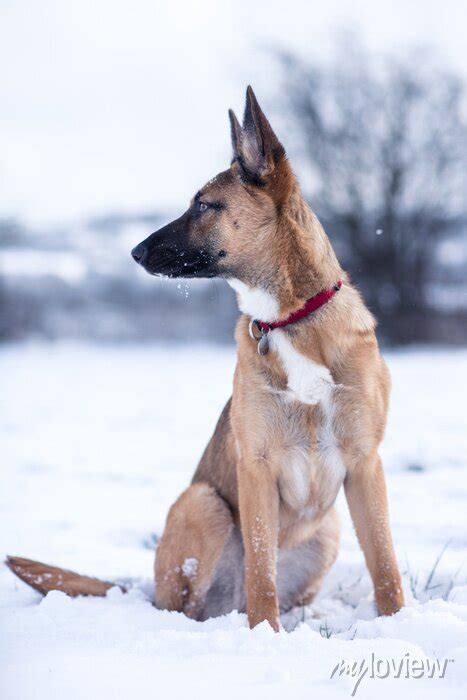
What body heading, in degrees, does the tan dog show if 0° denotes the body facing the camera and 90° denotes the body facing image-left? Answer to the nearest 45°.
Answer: approximately 315°
